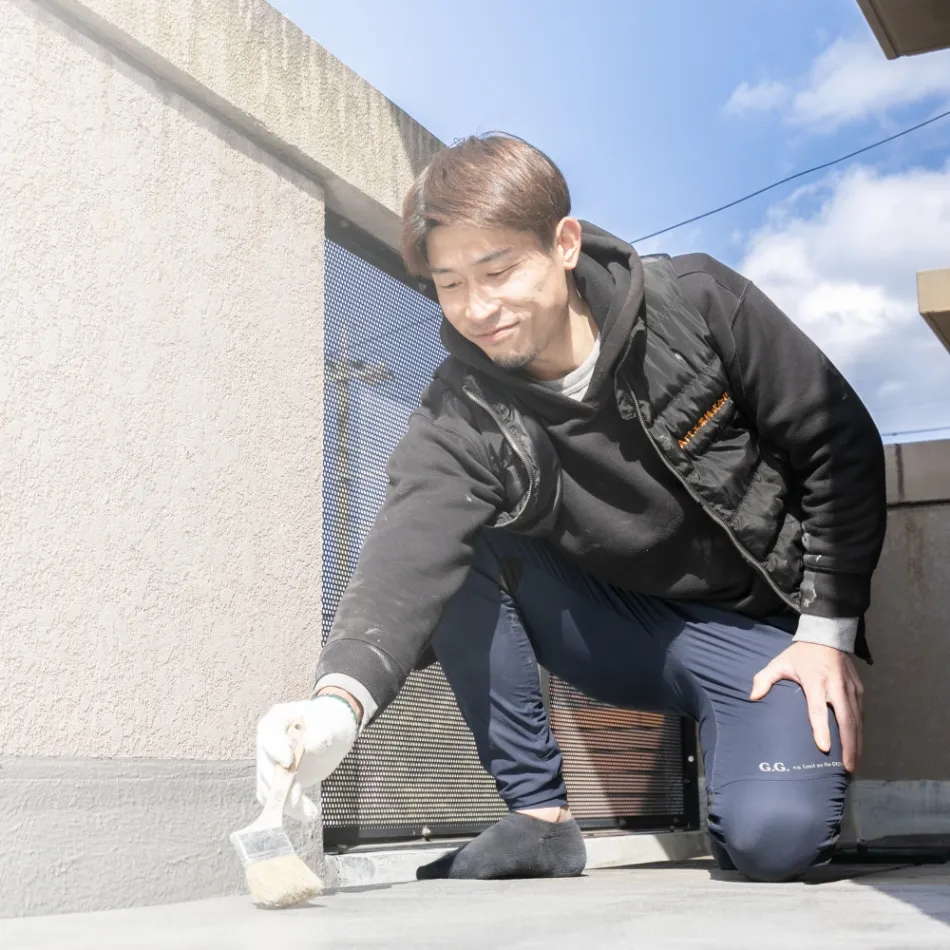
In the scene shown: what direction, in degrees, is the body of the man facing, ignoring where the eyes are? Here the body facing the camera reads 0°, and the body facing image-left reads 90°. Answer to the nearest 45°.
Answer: approximately 45°

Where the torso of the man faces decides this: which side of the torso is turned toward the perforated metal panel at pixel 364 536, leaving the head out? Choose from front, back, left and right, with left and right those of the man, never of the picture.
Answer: right

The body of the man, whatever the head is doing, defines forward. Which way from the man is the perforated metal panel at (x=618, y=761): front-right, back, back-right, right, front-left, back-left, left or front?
back-right

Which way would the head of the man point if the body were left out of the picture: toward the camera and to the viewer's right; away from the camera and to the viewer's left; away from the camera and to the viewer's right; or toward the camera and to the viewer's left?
toward the camera and to the viewer's left
